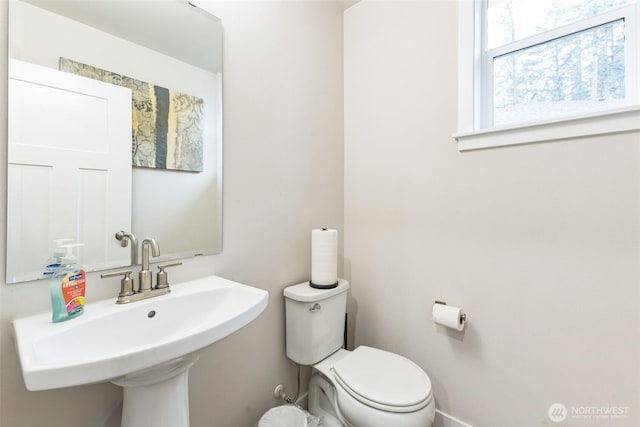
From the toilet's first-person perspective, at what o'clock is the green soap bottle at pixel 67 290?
The green soap bottle is roughly at 3 o'clock from the toilet.

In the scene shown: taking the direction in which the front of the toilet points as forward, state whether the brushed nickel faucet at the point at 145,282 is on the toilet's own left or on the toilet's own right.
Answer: on the toilet's own right

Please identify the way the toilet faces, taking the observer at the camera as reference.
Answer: facing the viewer and to the right of the viewer

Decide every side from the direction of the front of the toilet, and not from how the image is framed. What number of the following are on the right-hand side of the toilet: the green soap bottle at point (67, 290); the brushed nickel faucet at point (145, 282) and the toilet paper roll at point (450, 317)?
2

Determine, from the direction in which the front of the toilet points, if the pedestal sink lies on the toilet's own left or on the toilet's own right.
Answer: on the toilet's own right

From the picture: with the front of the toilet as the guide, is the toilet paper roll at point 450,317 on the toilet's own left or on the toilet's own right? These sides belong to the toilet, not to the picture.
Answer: on the toilet's own left
